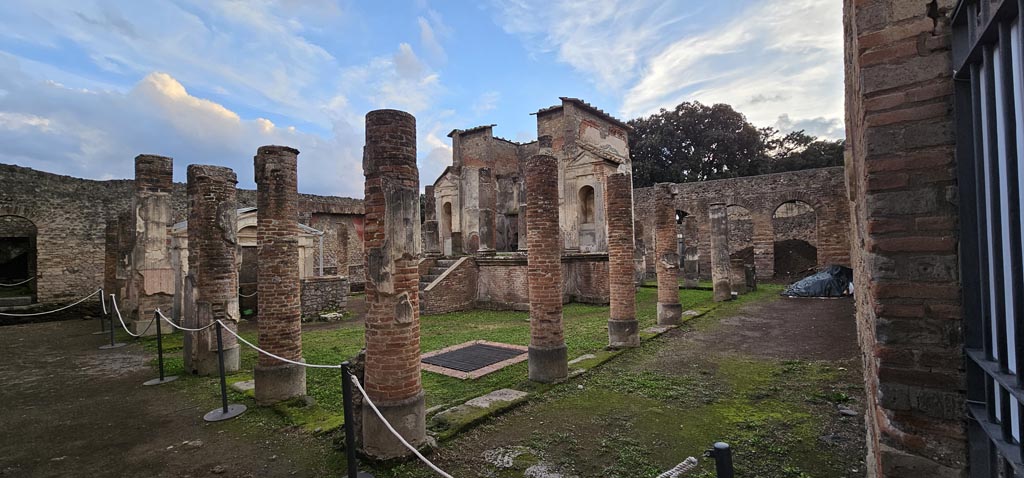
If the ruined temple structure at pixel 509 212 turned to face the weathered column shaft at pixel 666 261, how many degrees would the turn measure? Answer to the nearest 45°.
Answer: approximately 90° to its left

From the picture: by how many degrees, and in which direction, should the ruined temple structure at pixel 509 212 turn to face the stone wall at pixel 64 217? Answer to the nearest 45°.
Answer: approximately 45° to its right

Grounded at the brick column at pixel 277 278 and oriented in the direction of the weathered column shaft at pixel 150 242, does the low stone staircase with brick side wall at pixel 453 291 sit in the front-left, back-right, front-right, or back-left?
front-right

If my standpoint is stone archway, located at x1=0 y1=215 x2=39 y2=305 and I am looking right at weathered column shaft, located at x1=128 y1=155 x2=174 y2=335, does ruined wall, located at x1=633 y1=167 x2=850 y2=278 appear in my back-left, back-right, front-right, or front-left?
front-left

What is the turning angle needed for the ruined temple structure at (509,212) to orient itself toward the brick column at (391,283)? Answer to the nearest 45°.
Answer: approximately 45° to its left

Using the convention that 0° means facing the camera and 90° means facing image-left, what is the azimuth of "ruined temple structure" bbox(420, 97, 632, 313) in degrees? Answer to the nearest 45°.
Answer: approximately 45°

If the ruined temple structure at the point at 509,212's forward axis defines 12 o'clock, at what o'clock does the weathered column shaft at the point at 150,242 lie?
The weathered column shaft is roughly at 12 o'clock from the ruined temple structure.

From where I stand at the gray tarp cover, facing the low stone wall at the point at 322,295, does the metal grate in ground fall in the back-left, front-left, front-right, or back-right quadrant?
front-left

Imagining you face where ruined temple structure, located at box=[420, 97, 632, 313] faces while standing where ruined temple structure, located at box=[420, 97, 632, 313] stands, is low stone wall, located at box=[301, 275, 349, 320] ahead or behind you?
ahead

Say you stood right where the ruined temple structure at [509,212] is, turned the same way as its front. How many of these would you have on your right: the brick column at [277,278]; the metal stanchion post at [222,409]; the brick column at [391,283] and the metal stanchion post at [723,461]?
0

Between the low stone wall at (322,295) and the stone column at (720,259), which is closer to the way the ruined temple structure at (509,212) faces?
the low stone wall

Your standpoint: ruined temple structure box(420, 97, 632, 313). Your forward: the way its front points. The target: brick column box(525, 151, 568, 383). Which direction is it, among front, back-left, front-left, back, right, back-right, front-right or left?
front-left

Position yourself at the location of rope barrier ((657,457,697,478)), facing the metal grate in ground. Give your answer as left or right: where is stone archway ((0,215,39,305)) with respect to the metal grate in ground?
left

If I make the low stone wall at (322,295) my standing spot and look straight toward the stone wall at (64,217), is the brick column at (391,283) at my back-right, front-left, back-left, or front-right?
back-left

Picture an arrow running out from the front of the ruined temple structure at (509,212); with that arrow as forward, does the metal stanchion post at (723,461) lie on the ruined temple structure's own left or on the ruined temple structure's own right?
on the ruined temple structure's own left

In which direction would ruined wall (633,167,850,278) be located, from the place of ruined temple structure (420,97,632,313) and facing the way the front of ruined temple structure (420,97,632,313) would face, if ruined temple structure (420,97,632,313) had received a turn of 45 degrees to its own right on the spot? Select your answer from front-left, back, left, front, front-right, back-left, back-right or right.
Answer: back

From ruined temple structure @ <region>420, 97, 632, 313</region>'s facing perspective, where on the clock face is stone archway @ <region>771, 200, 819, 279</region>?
The stone archway is roughly at 7 o'clock from the ruined temple structure.

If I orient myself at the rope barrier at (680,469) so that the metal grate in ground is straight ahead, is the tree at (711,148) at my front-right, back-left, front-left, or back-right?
front-right
